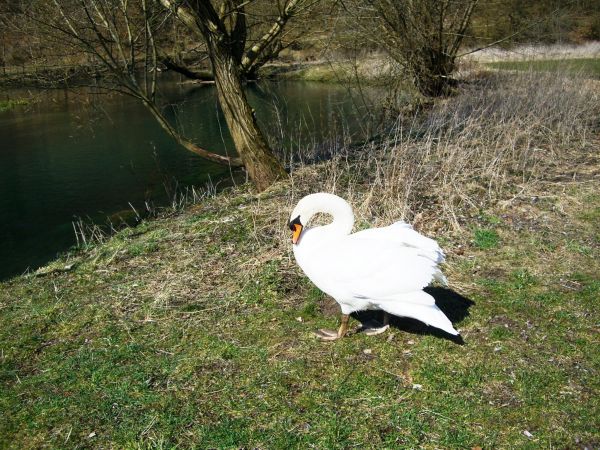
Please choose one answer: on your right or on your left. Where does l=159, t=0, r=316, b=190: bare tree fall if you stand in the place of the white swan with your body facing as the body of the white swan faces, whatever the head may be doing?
on your right

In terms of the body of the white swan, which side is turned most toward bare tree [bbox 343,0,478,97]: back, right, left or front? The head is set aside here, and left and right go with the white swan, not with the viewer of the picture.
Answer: right

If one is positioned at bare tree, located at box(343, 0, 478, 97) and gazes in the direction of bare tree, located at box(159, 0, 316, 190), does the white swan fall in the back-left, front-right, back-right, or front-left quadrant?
front-left

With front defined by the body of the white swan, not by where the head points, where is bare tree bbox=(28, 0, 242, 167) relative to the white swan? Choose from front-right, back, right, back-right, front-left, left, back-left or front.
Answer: front-right

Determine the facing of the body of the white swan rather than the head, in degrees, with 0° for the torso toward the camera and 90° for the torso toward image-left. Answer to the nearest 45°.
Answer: approximately 90°

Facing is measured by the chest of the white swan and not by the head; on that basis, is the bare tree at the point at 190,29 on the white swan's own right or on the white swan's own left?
on the white swan's own right
